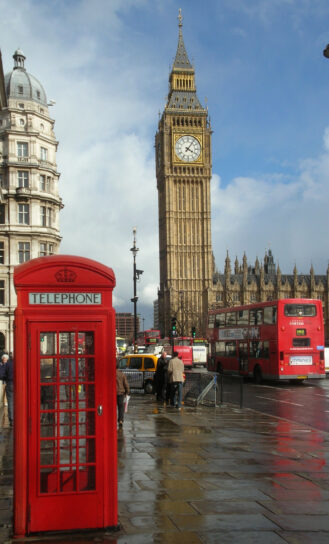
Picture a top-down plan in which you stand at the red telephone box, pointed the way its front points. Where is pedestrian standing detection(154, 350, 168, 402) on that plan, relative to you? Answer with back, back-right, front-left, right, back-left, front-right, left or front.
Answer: back

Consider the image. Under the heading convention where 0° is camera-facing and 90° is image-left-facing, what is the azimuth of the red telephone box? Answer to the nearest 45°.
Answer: approximately 0°

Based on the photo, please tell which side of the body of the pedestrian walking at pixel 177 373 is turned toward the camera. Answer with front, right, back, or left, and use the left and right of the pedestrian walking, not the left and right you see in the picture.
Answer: back

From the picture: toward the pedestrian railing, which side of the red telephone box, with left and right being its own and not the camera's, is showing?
back
